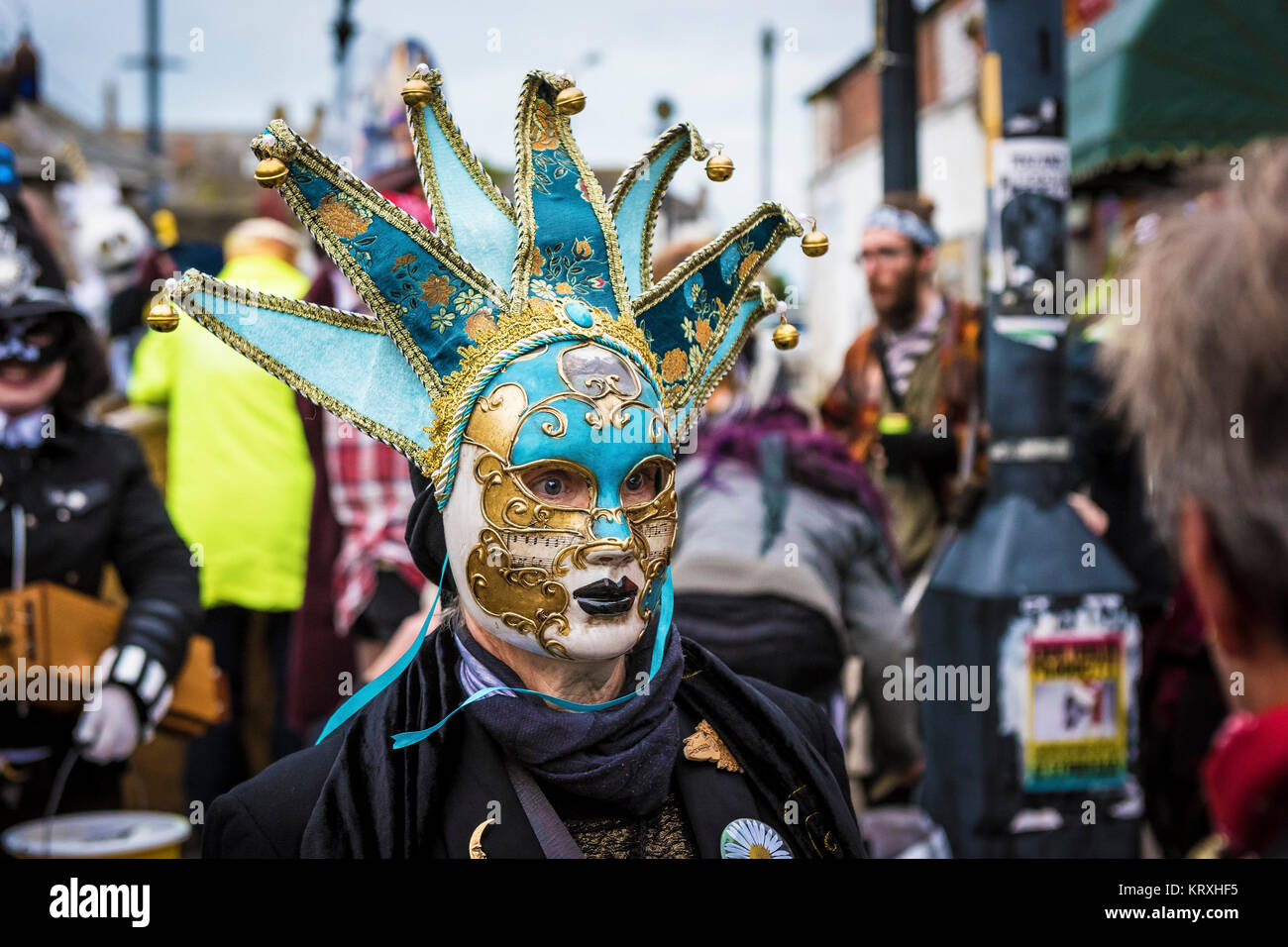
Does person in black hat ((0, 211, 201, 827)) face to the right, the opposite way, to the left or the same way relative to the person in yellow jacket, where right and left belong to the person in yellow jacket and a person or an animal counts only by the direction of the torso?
the opposite way

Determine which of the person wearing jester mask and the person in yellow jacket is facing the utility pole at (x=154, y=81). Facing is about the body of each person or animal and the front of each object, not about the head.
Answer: the person in yellow jacket

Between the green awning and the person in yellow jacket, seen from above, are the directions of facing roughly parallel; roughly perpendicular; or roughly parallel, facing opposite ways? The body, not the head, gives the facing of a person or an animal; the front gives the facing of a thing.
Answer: roughly perpendicular

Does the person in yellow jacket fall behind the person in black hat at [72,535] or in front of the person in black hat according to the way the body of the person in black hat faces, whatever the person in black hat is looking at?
behind

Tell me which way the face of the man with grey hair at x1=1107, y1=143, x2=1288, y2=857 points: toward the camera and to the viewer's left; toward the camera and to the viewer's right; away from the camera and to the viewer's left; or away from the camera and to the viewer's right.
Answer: away from the camera and to the viewer's left

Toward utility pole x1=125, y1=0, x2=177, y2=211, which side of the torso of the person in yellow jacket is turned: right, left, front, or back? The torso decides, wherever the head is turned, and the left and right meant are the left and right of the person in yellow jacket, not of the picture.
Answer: front

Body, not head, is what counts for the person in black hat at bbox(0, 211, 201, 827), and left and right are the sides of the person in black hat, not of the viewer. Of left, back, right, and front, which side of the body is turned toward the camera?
front

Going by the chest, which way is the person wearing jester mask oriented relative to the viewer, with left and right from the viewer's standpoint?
facing the viewer and to the right of the viewer

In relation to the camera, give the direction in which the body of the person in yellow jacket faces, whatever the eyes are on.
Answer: away from the camera

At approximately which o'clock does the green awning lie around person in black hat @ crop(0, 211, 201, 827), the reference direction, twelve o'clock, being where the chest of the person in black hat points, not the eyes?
The green awning is roughly at 8 o'clock from the person in black hat.

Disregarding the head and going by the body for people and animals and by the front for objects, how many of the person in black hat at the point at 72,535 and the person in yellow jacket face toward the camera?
1

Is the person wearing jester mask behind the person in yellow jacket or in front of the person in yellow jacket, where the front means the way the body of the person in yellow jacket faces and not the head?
behind

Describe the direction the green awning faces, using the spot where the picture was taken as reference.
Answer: facing the viewer and to the left of the viewer

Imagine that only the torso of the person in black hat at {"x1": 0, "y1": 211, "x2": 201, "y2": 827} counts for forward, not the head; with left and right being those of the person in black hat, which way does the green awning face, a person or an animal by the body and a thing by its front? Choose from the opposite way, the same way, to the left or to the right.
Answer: to the right

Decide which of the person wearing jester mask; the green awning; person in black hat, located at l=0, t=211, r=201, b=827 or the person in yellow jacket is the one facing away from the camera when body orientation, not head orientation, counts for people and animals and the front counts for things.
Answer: the person in yellow jacket

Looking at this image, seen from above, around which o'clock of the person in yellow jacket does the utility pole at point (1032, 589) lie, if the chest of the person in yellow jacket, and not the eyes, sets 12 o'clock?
The utility pole is roughly at 4 o'clock from the person in yellow jacket.

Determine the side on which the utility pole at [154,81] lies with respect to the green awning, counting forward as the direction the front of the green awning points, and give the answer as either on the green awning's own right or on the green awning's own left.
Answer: on the green awning's own right
